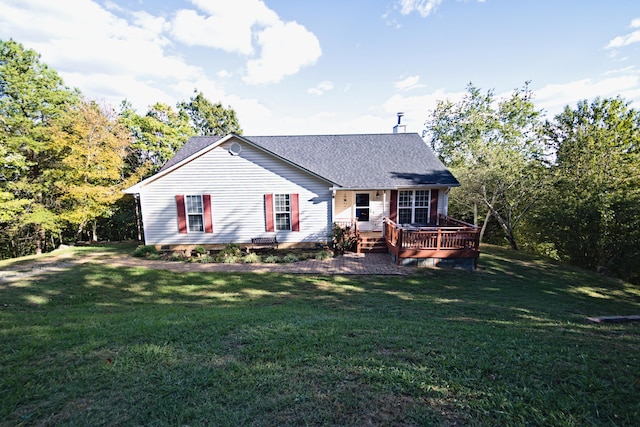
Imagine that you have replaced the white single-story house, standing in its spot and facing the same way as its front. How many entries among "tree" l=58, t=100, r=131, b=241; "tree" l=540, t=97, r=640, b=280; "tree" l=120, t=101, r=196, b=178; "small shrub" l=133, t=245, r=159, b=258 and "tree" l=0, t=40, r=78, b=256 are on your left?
1

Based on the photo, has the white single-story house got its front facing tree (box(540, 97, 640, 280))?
no

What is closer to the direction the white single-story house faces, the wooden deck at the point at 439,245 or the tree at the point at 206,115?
the wooden deck

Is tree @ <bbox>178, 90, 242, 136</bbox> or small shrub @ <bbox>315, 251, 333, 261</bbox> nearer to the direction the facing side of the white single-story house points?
the small shrub

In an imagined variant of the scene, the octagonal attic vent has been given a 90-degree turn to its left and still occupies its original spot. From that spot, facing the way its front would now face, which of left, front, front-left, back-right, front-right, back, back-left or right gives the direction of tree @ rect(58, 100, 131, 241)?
back-left

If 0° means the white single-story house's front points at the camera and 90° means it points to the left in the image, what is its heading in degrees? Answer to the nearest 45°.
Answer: approximately 0°

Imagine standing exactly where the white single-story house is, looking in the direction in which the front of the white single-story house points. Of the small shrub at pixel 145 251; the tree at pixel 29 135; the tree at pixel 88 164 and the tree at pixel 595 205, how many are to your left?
1

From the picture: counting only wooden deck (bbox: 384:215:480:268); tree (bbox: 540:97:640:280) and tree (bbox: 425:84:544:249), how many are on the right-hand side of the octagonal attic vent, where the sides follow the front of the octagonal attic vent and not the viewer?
0

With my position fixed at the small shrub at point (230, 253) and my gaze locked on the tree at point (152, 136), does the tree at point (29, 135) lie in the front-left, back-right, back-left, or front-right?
front-left

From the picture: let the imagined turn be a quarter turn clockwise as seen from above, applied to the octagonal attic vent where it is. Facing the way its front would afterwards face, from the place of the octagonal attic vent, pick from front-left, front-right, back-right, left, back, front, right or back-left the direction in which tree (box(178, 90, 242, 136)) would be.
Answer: right

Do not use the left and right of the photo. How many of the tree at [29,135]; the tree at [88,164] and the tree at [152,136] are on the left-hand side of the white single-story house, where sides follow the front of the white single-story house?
0

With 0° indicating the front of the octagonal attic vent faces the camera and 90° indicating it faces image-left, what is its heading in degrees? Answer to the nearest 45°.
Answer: approximately 0°
